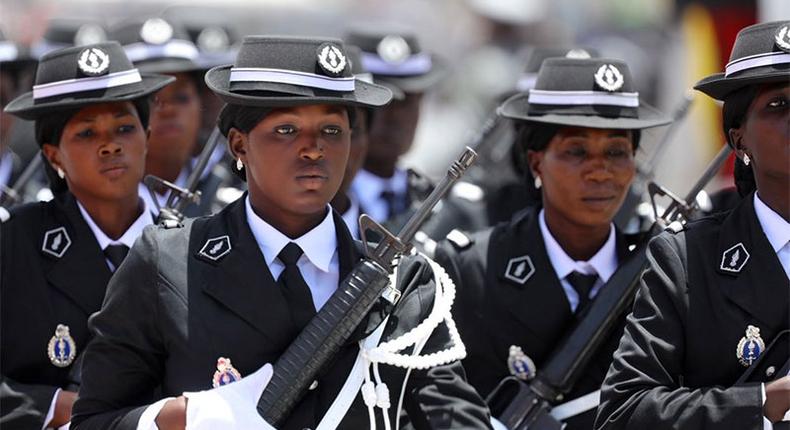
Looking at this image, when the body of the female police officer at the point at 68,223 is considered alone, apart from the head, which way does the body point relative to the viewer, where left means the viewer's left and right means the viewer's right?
facing the viewer and to the right of the viewer

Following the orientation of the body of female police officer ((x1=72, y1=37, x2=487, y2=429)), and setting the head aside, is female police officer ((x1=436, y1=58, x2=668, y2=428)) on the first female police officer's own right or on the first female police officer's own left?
on the first female police officer's own left

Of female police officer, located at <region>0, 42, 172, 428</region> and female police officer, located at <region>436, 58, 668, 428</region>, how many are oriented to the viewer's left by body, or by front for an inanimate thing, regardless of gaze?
0

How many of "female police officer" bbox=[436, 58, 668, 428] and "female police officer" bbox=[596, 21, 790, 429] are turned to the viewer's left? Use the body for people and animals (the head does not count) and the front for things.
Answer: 0

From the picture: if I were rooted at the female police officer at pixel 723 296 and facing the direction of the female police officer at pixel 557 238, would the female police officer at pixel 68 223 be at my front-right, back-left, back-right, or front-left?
front-left

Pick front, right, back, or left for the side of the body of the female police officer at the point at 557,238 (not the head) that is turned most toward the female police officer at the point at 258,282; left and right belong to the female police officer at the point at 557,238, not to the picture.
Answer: right

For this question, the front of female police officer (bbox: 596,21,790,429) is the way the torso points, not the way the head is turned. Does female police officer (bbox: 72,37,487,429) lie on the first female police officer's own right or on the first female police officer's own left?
on the first female police officer's own right

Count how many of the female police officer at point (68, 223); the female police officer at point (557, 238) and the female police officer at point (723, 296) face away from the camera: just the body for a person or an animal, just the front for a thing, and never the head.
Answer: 0
